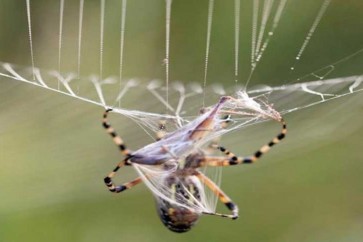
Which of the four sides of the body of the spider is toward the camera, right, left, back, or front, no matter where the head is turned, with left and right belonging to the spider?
back
